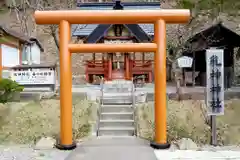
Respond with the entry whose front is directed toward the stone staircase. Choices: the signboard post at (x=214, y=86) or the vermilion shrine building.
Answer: the vermilion shrine building

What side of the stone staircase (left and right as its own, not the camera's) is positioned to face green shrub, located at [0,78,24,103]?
right

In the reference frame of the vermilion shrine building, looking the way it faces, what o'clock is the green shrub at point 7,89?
The green shrub is roughly at 1 o'clock from the vermilion shrine building.

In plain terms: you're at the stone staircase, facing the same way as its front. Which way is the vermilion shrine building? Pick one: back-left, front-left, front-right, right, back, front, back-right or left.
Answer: back

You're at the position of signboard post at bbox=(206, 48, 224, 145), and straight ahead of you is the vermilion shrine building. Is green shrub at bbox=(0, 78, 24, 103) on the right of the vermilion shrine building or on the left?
left

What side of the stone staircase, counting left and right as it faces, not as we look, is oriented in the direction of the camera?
front

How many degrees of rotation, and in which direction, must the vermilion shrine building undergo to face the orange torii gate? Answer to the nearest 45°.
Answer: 0° — it already faces it

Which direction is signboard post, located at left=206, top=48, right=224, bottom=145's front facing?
toward the camera

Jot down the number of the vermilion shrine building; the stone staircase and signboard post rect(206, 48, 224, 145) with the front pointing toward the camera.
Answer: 3

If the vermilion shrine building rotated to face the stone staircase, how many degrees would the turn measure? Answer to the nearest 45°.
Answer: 0° — it already faces it

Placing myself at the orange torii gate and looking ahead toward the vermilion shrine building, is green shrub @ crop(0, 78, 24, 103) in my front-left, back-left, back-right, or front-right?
front-left

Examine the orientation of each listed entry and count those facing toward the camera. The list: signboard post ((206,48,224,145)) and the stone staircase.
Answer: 2

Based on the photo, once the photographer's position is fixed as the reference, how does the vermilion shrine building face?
facing the viewer
